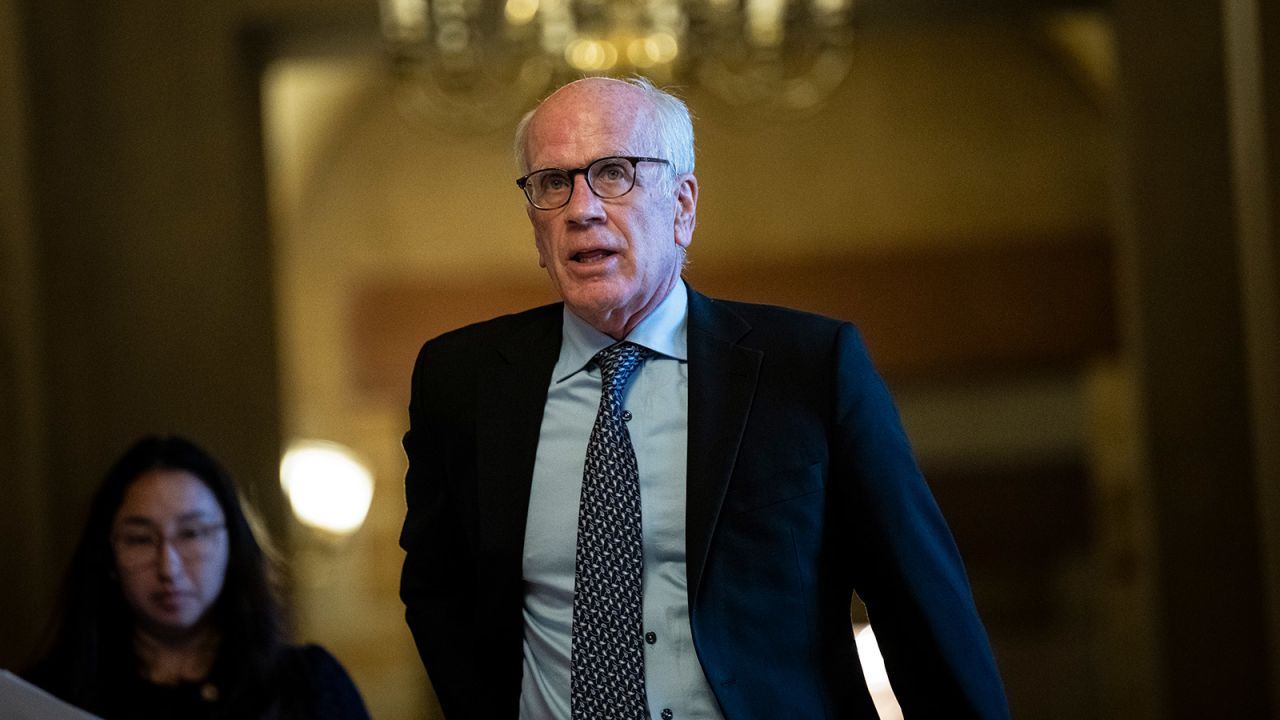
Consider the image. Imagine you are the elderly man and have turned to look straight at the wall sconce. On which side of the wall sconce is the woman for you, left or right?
left

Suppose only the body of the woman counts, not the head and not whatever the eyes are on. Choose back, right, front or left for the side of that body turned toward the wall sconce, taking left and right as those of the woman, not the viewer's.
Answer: back

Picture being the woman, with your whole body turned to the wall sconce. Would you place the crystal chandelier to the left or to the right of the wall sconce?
right

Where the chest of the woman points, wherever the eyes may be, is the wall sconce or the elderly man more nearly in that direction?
the elderly man

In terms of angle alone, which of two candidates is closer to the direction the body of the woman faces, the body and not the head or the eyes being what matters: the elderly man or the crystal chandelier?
the elderly man

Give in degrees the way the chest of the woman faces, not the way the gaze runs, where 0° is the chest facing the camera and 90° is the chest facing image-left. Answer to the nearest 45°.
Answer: approximately 0°

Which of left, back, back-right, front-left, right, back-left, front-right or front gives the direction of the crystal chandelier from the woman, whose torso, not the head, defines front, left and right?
back-left
